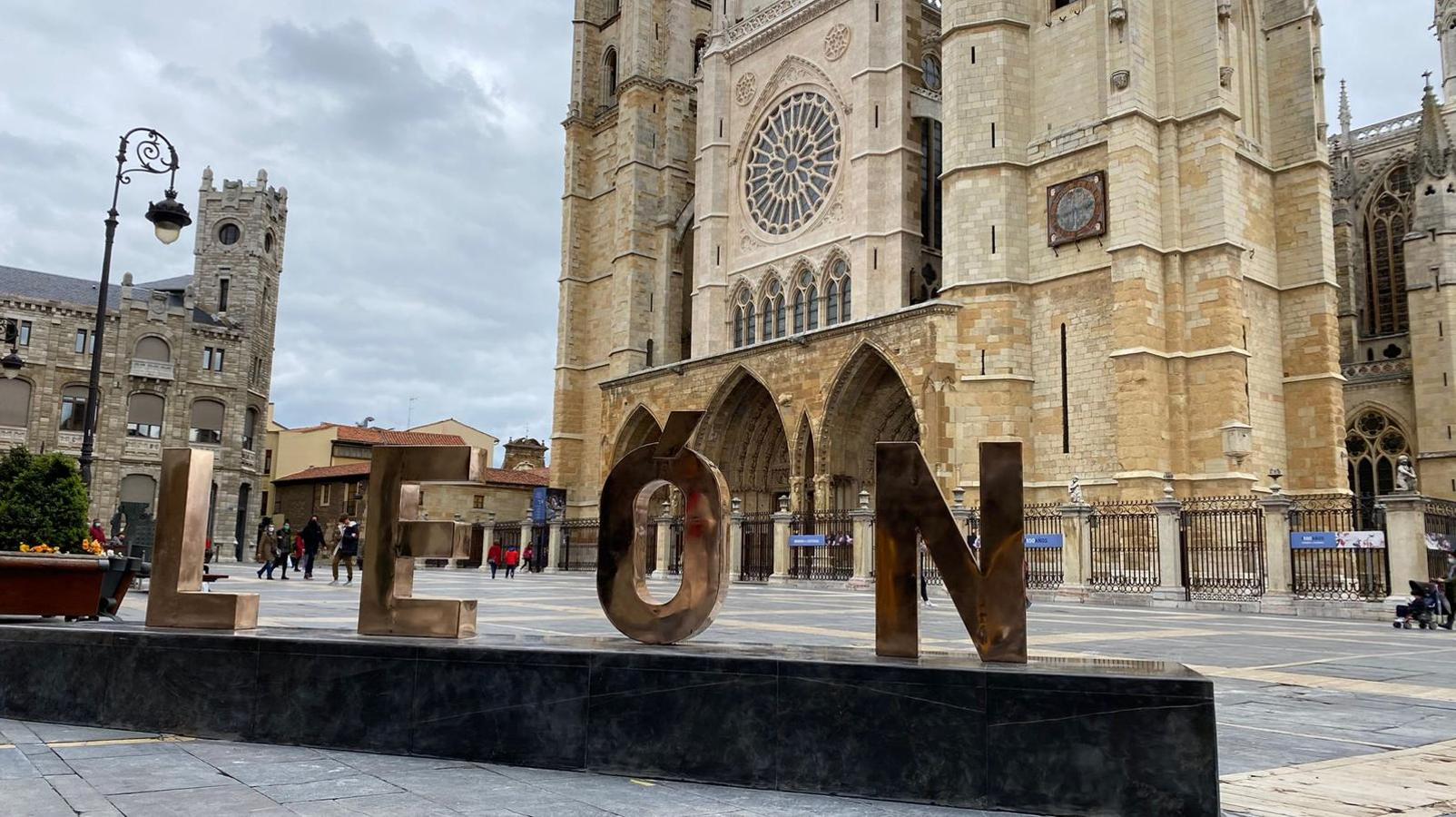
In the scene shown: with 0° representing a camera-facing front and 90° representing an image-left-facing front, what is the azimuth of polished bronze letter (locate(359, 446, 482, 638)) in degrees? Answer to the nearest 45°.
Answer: approximately 45°

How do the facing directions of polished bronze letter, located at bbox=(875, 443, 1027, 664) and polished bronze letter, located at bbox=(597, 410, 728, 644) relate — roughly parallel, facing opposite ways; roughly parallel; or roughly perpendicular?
roughly parallel

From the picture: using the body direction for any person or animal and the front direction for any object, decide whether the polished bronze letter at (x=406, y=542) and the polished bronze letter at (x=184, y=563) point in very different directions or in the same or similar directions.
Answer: same or similar directions

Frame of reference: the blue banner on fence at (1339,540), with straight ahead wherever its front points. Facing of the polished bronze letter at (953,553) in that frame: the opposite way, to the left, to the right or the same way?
the same way

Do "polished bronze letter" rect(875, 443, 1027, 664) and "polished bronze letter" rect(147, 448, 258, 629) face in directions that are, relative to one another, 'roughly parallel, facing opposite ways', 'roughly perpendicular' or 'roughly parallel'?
roughly parallel

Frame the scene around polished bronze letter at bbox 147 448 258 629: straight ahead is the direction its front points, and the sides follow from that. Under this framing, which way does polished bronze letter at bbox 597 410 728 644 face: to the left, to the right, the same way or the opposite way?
the same way

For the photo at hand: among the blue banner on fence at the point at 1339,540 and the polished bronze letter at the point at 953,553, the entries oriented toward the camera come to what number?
2

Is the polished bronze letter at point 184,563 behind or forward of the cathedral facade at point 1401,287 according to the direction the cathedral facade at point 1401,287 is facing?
forward

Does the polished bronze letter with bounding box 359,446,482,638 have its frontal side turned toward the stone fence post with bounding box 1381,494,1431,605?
no

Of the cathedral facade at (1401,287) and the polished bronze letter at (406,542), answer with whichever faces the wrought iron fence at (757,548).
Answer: the cathedral facade

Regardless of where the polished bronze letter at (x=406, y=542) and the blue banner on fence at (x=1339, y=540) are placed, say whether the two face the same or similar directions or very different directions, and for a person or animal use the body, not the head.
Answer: same or similar directions

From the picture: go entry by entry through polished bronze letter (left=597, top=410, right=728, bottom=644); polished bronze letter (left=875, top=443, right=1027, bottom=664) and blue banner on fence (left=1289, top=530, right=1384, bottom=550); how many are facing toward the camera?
3

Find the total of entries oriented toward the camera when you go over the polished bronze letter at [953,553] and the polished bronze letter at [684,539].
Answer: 2

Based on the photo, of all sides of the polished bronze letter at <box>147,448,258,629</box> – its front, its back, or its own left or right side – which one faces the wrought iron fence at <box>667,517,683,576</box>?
back

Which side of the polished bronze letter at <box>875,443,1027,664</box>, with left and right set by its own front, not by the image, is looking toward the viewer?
front

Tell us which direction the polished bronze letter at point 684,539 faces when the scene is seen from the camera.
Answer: facing the viewer

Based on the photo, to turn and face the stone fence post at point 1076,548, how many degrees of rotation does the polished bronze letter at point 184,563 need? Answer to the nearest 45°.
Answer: approximately 180°

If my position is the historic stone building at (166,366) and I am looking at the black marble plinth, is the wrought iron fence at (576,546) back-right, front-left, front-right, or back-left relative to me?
front-left

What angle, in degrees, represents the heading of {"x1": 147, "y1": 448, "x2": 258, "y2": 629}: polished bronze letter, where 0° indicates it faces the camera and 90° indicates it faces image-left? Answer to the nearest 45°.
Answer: approximately 45°

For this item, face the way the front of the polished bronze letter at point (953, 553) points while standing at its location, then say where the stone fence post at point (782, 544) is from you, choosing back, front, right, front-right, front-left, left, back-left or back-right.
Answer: back
